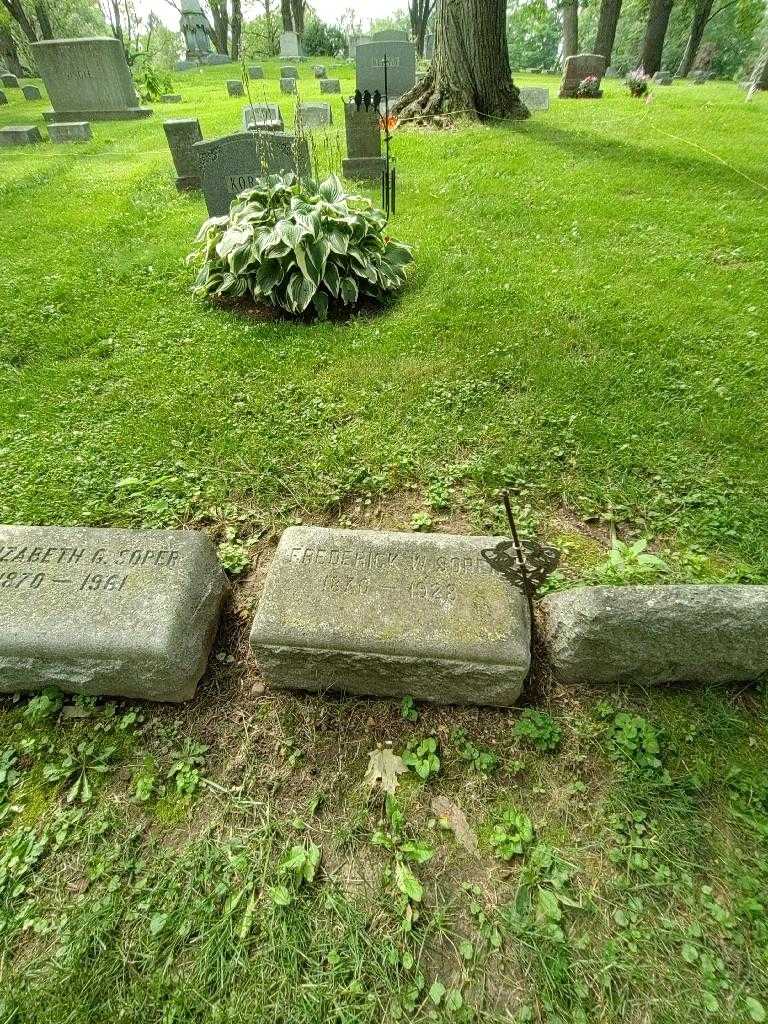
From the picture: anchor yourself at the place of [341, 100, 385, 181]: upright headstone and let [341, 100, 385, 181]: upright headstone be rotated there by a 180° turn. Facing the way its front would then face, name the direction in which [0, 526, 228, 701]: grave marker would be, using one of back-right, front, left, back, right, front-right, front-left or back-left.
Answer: back

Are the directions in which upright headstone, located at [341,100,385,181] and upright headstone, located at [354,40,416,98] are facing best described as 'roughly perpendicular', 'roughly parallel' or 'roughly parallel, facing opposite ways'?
roughly parallel

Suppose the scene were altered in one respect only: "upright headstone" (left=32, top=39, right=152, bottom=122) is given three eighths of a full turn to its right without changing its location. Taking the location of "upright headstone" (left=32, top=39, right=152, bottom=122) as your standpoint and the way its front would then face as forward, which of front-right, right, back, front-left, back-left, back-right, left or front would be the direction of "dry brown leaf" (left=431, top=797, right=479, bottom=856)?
back-left

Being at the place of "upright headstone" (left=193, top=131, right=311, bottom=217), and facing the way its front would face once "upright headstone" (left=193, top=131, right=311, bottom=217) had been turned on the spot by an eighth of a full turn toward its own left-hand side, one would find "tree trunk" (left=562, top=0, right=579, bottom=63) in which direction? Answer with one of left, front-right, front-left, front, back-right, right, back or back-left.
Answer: left

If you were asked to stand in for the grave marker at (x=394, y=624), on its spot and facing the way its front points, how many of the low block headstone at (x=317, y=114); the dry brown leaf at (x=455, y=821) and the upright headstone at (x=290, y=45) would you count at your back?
2

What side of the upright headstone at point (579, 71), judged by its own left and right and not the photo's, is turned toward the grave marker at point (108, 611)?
front

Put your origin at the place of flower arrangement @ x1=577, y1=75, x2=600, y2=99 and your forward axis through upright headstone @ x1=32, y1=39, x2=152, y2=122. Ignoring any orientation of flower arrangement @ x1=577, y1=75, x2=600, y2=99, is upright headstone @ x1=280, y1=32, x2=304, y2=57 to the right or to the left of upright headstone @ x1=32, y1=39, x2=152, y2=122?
right

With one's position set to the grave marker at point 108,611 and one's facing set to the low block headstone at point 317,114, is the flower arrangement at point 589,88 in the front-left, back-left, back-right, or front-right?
front-right

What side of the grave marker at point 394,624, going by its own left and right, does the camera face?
front

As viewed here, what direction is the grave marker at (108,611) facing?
toward the camera

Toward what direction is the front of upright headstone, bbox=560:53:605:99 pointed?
toward the camera

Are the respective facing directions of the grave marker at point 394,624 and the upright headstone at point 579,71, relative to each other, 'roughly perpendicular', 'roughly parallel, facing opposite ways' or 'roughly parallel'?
roughly parallel

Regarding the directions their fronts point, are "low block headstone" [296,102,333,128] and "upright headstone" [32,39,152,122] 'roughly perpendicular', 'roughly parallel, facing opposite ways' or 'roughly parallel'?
roughly parallel

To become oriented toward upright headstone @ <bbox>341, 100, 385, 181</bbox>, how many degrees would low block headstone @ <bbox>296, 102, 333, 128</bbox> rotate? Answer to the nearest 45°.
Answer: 0° — it already faces it

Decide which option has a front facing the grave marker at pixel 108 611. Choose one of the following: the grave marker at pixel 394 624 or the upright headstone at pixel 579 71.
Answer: the upright headstone

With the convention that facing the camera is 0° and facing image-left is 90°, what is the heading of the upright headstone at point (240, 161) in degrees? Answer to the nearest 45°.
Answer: approximately 0°

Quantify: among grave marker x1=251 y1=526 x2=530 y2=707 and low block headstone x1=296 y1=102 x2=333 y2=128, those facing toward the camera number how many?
2

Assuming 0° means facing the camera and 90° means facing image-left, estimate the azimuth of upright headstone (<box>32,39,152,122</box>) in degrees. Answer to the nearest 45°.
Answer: approximately 0°

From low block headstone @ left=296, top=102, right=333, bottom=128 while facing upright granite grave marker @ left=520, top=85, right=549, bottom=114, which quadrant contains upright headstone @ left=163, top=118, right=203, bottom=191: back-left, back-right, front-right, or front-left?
back-right
